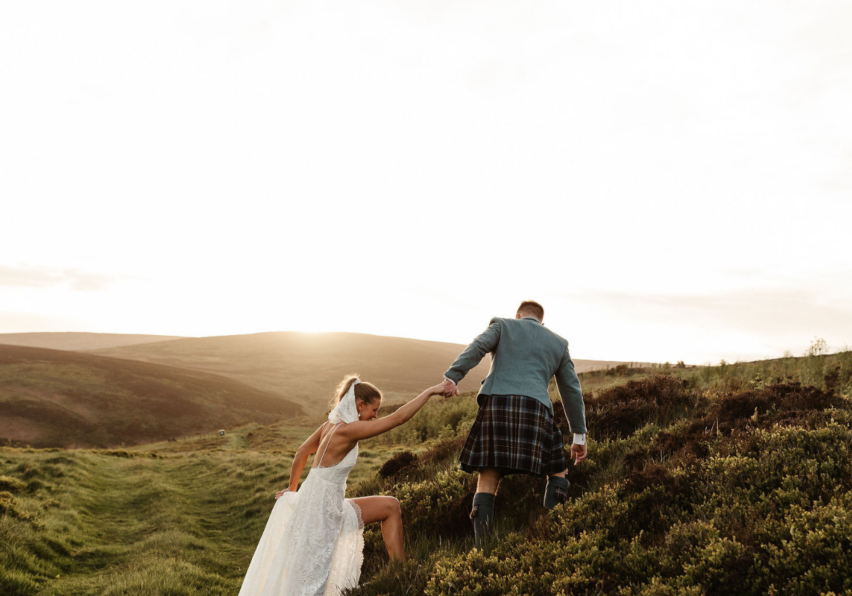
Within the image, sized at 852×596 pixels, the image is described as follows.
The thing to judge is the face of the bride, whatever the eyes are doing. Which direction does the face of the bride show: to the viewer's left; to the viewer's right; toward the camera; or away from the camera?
to the viewer's right

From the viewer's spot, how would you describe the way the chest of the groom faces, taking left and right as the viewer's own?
facing away from the viewer

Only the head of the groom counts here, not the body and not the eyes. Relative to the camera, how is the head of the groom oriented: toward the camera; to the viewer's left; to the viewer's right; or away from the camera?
away from the camera

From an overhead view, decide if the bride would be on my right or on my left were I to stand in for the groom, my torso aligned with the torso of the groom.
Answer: on my left
